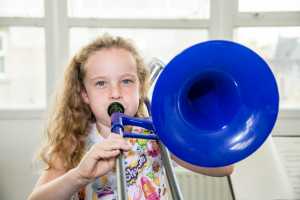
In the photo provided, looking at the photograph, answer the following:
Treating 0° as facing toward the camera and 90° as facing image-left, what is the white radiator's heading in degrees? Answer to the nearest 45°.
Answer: approximately 0°

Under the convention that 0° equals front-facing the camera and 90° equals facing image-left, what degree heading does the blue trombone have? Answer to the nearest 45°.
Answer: approximately 0°

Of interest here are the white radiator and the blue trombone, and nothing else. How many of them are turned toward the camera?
2

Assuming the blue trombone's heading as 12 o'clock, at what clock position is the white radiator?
The white radiator is roughly at 6 o'clock from the blue trombone.

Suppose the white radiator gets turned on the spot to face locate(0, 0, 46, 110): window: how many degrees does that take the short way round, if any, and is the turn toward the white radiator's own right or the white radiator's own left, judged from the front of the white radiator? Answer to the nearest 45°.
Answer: approximately 45° to the white radiator's own right

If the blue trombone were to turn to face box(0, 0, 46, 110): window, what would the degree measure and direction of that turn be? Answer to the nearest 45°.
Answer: approximately 135° to its right

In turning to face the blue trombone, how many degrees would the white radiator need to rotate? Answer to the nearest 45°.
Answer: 0° — it already faces it

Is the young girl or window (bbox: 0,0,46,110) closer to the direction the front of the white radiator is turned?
the young girl

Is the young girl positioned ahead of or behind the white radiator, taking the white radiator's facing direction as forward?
ahead

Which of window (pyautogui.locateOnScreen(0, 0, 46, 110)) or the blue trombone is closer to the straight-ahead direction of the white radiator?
the blue trombone
